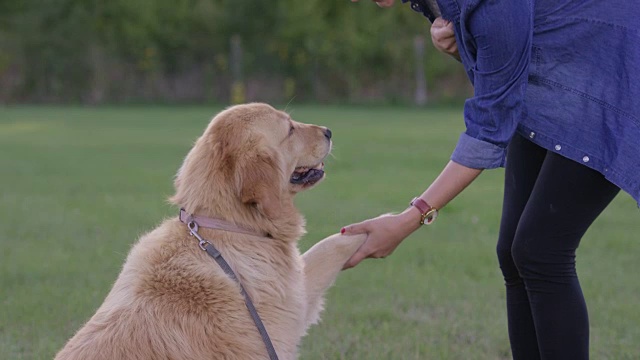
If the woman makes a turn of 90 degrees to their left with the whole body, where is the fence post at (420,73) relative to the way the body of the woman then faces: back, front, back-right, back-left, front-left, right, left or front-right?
back

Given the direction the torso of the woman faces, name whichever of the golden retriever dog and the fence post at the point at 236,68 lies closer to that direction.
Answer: the golden retriever dog

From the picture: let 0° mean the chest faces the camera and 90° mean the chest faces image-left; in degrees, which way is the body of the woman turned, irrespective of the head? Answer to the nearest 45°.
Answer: approximately 90°

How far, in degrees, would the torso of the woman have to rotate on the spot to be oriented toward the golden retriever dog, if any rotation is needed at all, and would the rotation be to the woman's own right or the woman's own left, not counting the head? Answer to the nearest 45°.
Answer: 0° — they already face it
